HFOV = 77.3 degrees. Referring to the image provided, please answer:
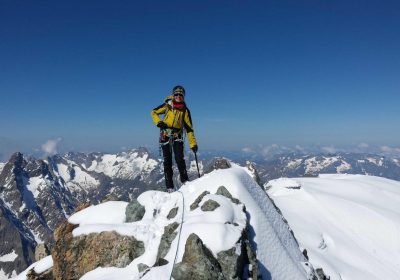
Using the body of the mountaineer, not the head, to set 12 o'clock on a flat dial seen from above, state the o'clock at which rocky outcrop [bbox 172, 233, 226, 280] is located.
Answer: The rocky outcrop is roughly at 12 o'clock from the mountaineer.

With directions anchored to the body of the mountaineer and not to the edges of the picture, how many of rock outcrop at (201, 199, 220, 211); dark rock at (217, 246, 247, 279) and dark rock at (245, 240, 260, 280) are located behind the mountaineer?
0

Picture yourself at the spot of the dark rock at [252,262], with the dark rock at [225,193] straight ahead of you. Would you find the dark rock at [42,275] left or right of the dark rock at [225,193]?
left

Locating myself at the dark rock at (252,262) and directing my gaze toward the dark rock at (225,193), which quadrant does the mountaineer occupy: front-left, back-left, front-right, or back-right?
front-left

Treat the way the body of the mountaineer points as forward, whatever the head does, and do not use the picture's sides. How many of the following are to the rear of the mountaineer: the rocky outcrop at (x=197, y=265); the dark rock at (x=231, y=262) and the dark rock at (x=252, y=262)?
0

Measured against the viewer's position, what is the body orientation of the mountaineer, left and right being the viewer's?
facing the viewer
